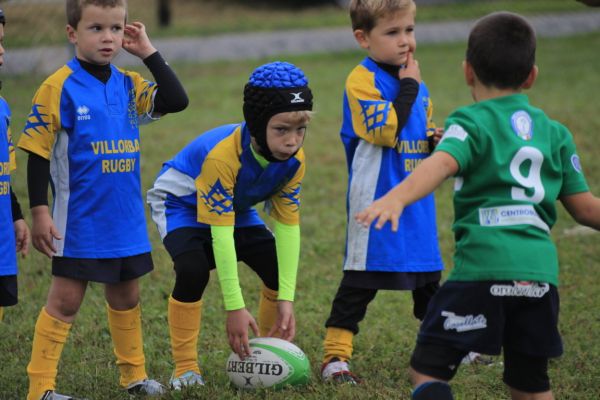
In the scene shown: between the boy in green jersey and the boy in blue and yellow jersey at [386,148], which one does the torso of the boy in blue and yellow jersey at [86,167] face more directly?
the boy in green jersey

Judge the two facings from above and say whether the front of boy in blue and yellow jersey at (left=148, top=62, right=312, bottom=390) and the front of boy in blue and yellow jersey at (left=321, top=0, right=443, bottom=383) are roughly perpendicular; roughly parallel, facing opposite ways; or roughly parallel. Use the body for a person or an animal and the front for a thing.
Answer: roughly parallel

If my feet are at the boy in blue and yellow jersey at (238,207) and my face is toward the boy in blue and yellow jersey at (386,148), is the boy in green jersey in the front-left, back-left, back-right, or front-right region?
front-right

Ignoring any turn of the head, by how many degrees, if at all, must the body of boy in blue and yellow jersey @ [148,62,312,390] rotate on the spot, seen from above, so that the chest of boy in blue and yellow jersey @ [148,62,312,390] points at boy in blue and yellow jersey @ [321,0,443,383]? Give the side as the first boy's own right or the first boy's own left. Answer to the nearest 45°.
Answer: approximately 45° to the first boy's own left

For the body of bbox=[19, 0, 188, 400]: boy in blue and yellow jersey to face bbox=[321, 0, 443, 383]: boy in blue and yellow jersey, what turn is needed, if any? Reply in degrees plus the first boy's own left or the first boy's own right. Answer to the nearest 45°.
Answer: approximately 45° to the first boy's own left

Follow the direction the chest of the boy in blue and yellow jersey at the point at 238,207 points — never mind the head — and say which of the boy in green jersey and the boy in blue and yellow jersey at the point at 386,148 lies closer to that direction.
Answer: the boy in green jersey

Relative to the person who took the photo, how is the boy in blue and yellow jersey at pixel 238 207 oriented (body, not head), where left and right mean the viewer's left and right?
facing the viewer and to the right of the viewer

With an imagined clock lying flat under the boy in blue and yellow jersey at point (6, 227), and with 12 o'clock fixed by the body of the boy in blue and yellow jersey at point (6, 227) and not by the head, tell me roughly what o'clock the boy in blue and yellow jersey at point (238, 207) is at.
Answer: the boy in blue and yellow jersey at point (238, 207) is roughly at 9 o'clock from the boy in blue and yellow jersey at point (6, 227).

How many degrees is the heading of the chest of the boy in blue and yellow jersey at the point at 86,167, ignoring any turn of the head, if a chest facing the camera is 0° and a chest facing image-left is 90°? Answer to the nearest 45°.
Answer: approximately 315°

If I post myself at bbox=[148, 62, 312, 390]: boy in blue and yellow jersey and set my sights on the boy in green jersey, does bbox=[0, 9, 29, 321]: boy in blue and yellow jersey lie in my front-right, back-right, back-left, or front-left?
back-right

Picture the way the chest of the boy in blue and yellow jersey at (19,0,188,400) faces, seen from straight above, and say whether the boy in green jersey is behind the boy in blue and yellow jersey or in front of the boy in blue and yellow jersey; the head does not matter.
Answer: in front

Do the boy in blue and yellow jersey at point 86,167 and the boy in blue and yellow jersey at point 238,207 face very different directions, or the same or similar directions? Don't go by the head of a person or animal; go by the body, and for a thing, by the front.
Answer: same or similar directions

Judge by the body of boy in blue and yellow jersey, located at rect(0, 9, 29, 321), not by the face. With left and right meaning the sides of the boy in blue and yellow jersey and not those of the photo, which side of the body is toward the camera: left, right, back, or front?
front

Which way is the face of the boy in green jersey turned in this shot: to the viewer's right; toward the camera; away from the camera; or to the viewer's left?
away from the camera

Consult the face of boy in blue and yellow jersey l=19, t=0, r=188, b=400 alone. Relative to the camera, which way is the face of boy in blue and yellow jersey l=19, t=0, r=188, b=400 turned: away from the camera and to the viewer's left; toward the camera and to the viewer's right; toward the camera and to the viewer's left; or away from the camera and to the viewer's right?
toward the camera and to the viewer's right
